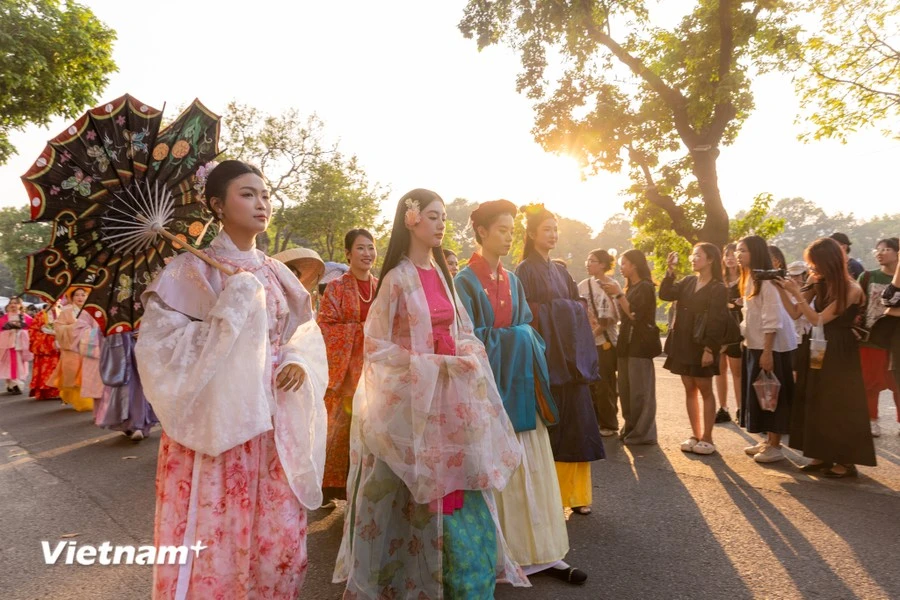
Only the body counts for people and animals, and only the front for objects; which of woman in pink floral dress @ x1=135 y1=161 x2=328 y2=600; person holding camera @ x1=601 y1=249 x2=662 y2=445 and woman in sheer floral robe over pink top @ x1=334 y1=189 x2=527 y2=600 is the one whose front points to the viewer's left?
the person holding camera

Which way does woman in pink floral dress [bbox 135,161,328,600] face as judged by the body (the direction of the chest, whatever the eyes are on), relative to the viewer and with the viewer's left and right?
facing the viewer and to the right of the viewer

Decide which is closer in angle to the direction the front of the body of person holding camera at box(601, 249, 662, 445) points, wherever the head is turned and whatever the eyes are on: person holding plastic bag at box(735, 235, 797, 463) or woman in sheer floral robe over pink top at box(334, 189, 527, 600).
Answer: the woman in sheer floral robe over pink top

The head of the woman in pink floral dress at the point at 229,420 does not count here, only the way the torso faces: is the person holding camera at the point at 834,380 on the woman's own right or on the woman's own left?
on the woman's own left

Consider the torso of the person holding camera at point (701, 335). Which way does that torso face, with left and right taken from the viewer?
facing the viewer and to the left of the viewer

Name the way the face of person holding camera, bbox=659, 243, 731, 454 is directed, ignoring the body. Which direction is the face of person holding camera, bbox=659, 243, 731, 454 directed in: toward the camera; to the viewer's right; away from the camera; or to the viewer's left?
to the viewer's left

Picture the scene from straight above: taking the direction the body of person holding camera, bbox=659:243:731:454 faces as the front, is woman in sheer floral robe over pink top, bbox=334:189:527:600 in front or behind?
in front

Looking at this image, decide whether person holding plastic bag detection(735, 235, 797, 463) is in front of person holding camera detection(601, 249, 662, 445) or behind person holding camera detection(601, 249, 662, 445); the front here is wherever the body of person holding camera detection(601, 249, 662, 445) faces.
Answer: behind

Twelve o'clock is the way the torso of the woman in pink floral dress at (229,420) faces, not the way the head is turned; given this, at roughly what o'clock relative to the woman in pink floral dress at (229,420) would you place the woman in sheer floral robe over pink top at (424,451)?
the woman in sheer floral robe over pink top at (424,451) is roughly at 10 o'clock from the woman in pink floral dress at (229,420).

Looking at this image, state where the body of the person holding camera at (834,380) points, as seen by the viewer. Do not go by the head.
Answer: to the viewer's left
